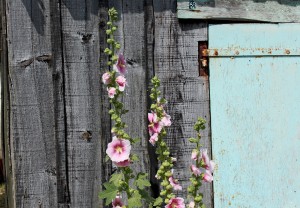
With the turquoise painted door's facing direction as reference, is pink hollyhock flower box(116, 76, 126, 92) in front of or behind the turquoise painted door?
in front

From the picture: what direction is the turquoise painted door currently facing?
toward the camera

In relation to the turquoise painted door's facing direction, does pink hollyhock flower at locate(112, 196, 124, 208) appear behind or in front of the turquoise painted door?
in front
